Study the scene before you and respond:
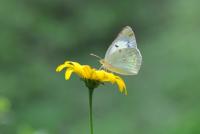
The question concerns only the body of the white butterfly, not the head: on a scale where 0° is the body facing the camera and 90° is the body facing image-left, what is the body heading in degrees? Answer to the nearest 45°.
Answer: approximately 90°
